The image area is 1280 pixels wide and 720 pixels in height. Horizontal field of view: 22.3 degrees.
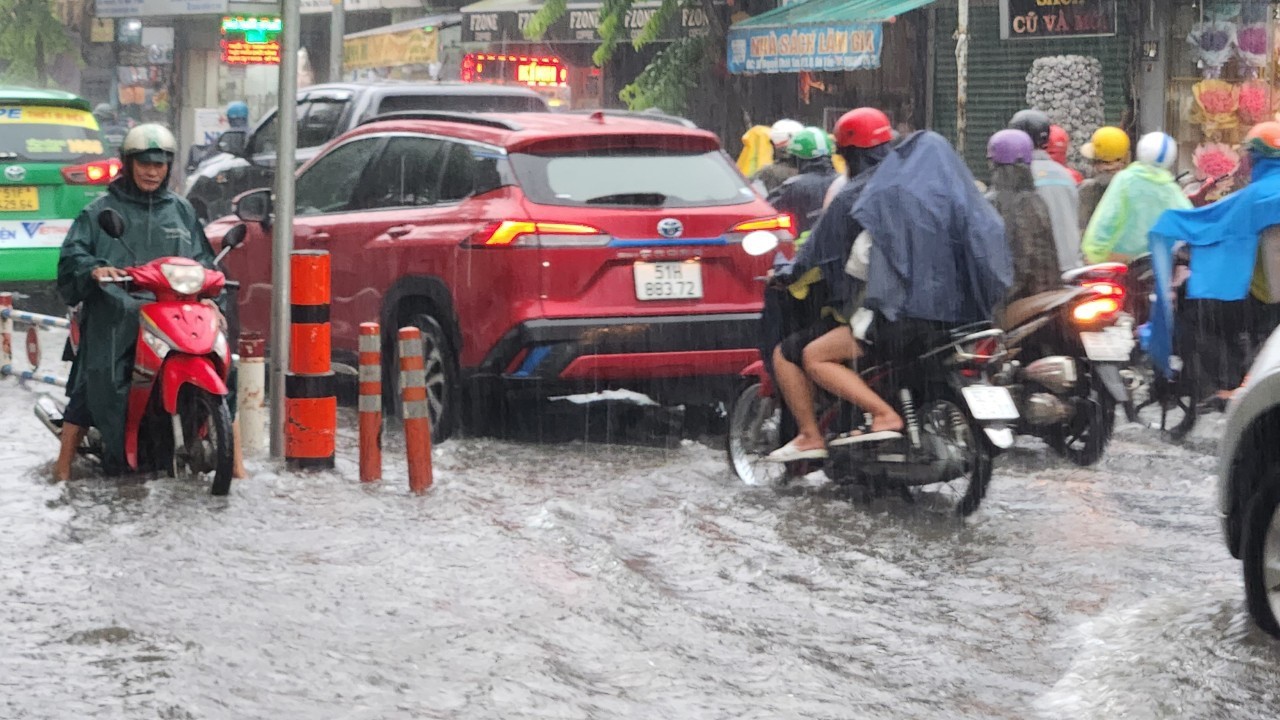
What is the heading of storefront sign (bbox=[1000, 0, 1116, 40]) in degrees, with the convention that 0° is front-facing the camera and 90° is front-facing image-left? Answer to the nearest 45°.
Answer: approximately 0°

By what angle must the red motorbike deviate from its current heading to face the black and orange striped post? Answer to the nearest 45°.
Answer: approximately 90° to its left

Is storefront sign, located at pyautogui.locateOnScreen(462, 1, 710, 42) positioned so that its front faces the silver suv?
yes

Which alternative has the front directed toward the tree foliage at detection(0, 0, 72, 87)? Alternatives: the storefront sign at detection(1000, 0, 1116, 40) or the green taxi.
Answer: the green taxi

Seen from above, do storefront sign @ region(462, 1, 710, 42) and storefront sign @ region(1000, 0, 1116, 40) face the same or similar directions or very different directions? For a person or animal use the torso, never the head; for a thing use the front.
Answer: same or similar directions

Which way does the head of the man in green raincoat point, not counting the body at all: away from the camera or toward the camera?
toward the camera

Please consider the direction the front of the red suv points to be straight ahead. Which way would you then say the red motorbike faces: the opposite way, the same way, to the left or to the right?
the opposite way

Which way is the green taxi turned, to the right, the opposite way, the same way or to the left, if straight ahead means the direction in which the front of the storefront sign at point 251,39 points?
the opposite way

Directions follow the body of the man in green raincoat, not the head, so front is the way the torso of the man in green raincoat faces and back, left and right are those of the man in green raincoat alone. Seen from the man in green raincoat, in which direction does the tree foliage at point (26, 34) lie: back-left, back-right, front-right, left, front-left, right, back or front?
back

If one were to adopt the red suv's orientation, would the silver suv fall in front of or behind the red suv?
in front

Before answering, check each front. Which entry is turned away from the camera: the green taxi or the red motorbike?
the green taxi

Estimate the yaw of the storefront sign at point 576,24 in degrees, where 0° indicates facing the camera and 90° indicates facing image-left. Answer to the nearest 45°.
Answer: approximately 0°

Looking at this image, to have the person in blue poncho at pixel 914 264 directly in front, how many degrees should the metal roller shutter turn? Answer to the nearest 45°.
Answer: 0° — it already faces them

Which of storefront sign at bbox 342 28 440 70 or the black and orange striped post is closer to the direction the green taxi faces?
the storefront sign

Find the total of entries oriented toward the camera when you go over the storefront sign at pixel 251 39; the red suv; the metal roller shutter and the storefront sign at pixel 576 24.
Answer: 3

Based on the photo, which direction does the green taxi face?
away from the camera

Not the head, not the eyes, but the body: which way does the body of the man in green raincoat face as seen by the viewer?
toward the camera

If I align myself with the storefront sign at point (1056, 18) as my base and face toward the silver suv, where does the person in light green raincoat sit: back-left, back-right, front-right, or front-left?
front-left

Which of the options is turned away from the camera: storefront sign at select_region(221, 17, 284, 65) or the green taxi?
the green taxi
